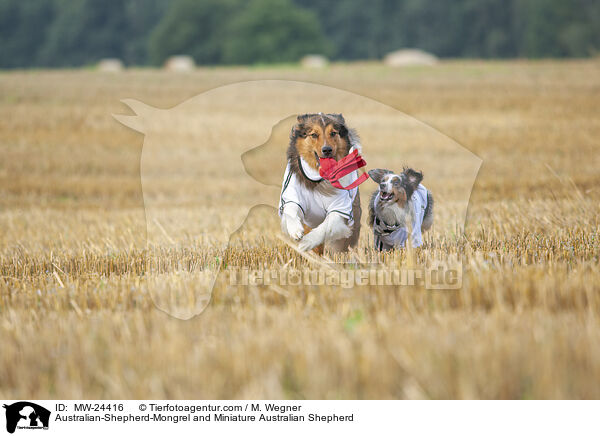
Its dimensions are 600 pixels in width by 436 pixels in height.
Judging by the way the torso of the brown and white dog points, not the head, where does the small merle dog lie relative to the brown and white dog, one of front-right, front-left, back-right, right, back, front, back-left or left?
back-left

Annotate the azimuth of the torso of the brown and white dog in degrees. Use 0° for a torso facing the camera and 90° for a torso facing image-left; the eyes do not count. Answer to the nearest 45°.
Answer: approximately 0°

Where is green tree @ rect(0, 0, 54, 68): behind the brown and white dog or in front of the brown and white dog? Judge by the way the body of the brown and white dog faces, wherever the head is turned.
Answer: behind
